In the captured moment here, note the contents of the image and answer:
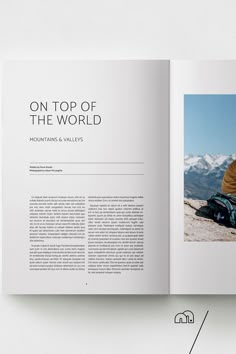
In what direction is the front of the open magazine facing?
toward the camera
